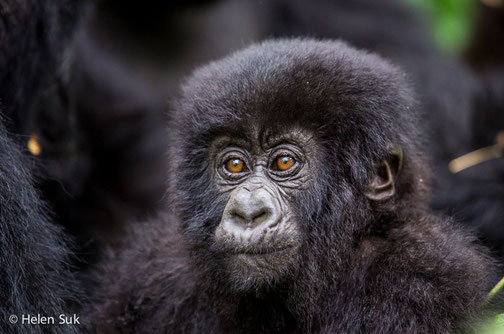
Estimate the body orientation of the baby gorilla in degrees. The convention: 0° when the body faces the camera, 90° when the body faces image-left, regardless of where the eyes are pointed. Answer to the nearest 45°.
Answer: approximately 45°
